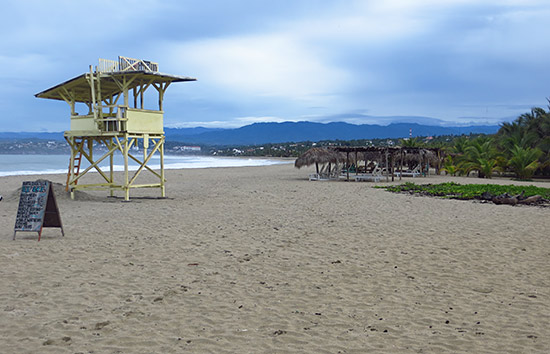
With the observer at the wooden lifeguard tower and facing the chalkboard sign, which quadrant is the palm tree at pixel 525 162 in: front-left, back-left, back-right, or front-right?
back-left

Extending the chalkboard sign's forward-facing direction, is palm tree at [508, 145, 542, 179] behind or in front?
behind

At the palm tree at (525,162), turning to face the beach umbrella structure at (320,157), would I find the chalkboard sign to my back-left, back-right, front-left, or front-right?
front-left

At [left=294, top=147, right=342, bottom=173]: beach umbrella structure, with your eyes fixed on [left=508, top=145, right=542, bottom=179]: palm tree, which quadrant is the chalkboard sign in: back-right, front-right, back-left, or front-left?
back-right

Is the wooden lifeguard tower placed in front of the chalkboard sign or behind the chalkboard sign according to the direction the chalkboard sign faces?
behind

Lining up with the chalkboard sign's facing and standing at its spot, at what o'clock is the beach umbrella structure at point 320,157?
The beach umbrella structure is roughly at 6 o'clock from the chalkboard sign.

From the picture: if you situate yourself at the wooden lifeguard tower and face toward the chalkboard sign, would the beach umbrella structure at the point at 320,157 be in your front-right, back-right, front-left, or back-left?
back-left
